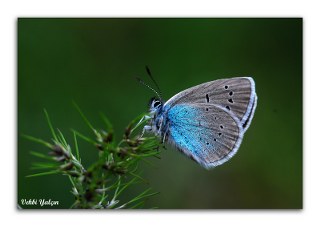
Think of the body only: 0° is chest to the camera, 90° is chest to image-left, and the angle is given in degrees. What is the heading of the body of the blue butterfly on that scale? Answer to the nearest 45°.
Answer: approximately 90°
